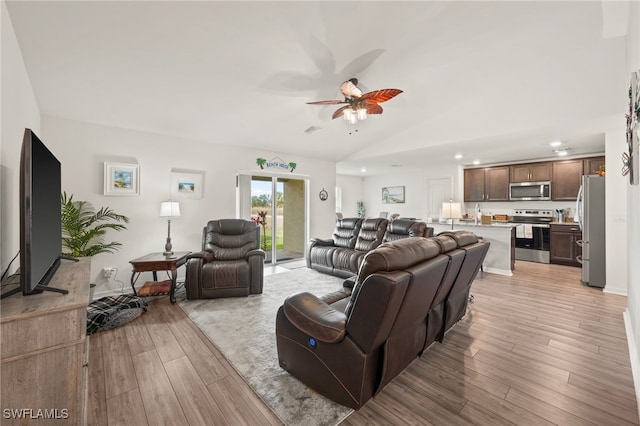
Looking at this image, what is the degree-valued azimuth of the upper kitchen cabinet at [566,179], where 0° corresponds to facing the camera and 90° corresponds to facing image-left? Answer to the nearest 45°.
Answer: approximately 0°

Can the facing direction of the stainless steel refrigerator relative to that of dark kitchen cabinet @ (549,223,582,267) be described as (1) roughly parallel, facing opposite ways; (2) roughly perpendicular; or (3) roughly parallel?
roughly perpendicular

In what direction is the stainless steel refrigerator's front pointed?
to the viewer's left

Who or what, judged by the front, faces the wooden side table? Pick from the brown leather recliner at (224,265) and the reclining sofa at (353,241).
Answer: the reclining sofa

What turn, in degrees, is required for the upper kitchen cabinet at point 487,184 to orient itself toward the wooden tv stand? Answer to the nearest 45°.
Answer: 0° — it already faces it

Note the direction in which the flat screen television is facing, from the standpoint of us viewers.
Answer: facing to the right of the viewer

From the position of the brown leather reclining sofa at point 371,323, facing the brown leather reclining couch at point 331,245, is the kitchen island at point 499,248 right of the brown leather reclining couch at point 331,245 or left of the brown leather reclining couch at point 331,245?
right

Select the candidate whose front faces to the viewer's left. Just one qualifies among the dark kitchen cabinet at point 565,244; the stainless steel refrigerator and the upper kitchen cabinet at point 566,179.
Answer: the stainless steel refrigerator

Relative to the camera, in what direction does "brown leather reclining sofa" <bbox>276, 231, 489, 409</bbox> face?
facing away from the viewer and to the left of the viewer

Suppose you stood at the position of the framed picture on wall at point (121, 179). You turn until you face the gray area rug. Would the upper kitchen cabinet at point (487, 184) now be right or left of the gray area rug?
left
